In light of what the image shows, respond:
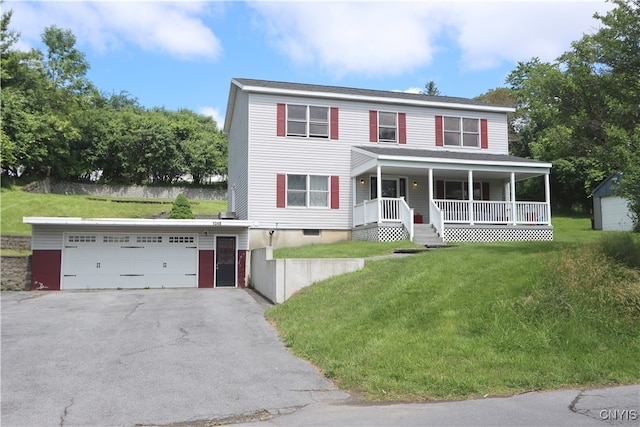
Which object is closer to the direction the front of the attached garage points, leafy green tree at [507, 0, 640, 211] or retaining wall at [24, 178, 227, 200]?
the leafy green tree

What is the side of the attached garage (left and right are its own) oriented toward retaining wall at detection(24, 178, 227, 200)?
back

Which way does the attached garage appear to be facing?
toward the camera

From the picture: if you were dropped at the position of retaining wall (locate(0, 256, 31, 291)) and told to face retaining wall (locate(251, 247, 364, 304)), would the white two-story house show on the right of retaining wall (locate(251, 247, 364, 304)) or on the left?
left

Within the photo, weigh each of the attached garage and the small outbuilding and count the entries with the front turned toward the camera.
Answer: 2

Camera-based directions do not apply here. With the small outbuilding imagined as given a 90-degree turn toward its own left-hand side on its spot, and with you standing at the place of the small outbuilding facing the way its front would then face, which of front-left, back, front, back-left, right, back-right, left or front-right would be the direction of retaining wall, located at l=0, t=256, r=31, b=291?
back-right

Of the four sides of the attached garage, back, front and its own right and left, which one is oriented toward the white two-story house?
left

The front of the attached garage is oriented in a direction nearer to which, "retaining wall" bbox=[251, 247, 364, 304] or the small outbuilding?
the retaining wall

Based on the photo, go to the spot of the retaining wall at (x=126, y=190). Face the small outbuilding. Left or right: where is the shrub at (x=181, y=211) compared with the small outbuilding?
right
